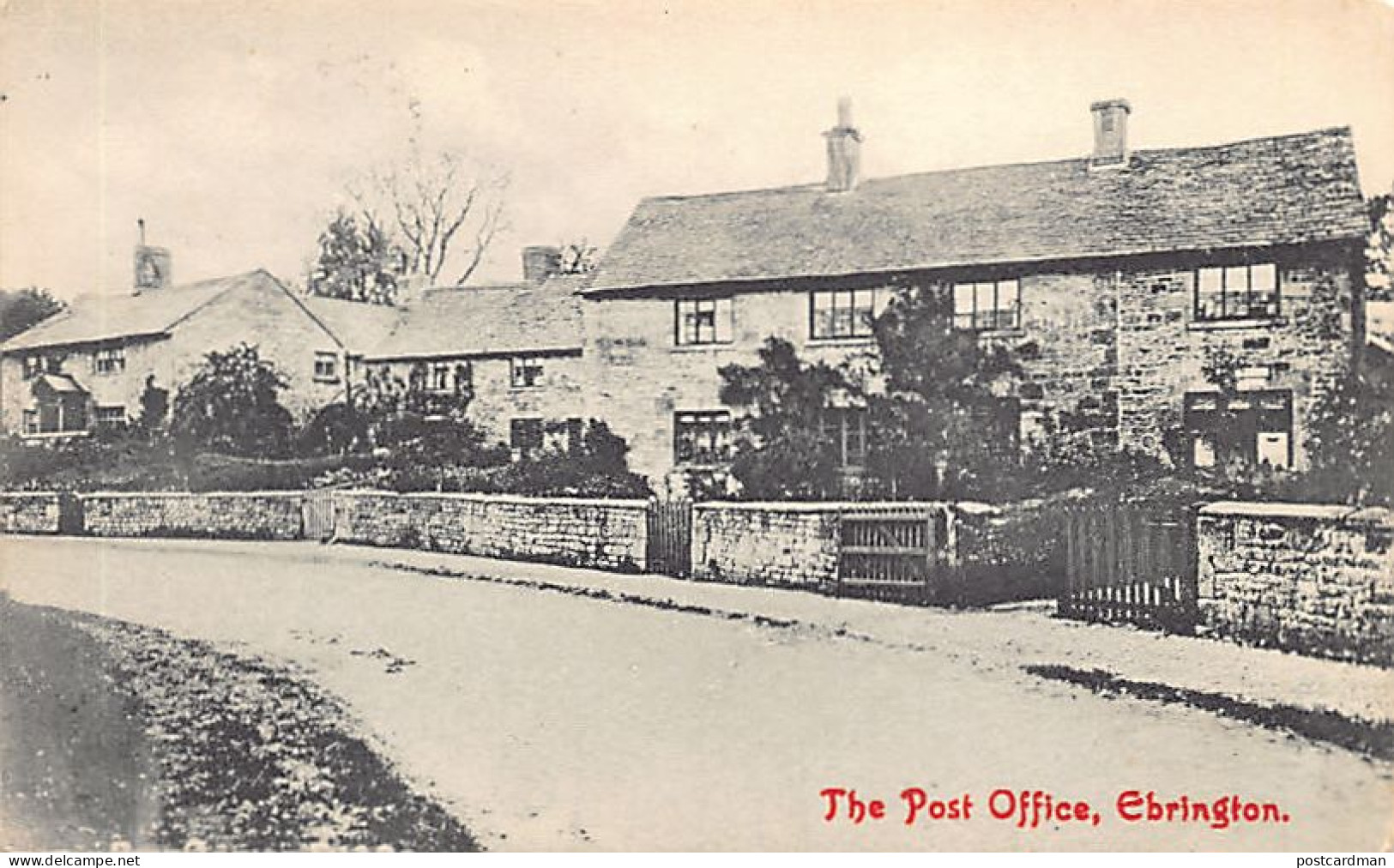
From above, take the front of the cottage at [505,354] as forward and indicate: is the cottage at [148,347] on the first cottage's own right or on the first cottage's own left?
on the first cottage's own right

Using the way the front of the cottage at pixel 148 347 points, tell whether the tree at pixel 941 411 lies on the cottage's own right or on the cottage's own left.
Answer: on the cottage's own left

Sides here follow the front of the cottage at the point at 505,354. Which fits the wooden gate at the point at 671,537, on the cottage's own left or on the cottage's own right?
on the cottage's own left

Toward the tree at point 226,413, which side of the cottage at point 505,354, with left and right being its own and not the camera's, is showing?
right

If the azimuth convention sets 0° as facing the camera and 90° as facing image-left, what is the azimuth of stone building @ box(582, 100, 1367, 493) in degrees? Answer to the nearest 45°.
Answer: approximately 45°

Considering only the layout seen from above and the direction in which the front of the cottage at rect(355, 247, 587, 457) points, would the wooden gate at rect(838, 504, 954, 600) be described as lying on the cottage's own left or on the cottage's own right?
on the cottage's own left

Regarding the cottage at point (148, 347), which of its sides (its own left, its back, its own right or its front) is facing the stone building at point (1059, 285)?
left
